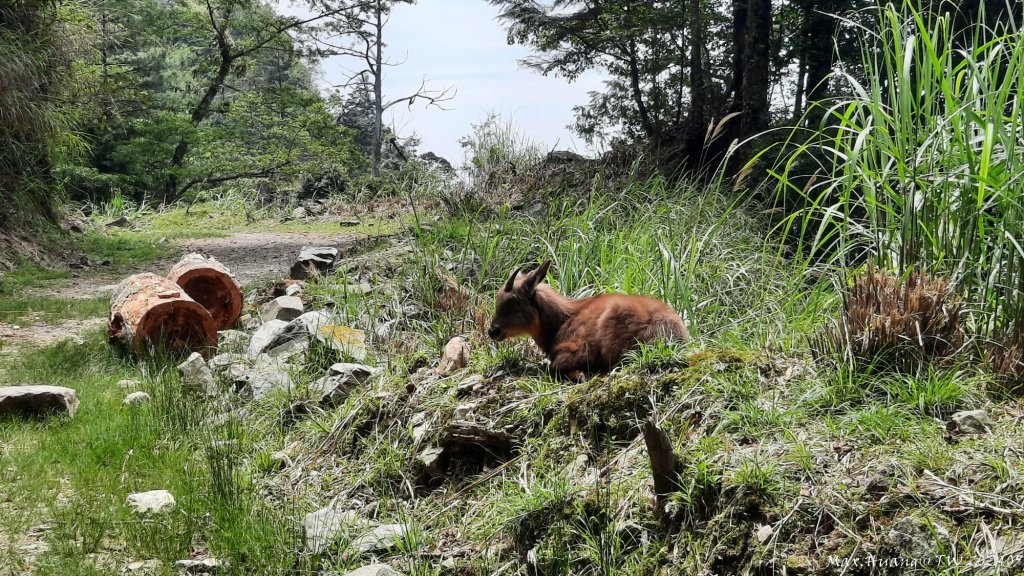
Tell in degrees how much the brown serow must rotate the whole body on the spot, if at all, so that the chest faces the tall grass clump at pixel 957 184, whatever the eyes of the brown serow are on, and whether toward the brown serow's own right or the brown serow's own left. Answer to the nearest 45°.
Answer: approximately 180°

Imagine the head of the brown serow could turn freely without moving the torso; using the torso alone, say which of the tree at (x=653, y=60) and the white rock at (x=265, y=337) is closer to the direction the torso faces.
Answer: the white rock

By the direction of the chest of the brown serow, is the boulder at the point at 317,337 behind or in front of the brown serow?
in front

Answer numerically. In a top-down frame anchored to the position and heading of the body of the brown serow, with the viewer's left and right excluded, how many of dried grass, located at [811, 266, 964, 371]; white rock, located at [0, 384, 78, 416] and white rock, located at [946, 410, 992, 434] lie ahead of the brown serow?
1

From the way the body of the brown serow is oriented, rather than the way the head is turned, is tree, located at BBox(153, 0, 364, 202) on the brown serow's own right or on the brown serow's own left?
on the brown serow's own right

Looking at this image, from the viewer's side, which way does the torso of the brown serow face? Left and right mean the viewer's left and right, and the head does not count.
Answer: facing to the left of the viewer

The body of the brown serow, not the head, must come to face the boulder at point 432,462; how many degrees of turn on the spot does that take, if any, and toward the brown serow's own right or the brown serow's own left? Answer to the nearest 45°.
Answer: approximately 45° to the brown serow's own left

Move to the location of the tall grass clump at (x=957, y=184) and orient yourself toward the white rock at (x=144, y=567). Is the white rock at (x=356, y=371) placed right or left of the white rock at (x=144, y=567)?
right

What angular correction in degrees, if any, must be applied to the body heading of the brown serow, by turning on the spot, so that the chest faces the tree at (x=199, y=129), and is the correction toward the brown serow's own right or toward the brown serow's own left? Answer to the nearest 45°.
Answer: approximately 45° to the brown serow's own right

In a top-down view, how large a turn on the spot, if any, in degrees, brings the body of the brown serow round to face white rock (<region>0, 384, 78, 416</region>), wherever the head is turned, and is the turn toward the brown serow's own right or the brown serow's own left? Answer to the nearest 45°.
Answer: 0° — it already faces it

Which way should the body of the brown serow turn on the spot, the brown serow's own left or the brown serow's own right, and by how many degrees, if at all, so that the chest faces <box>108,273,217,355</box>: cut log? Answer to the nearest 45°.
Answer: approximately 45° to the brown serow's own right

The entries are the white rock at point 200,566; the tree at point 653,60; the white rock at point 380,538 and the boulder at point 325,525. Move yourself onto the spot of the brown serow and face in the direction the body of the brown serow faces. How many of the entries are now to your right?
1

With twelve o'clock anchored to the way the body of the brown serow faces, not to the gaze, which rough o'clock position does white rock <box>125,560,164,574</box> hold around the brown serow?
The white rock is roughly at 11 o'clock from the brown serow.
